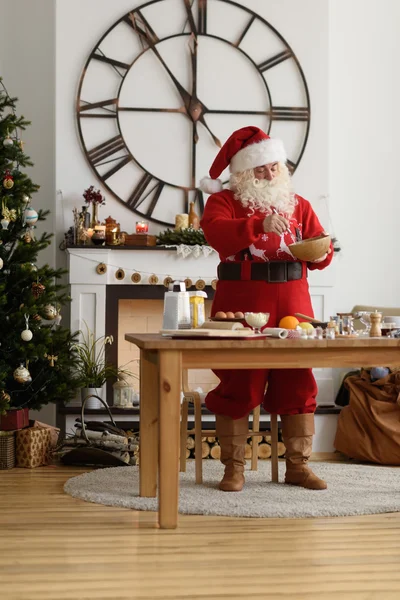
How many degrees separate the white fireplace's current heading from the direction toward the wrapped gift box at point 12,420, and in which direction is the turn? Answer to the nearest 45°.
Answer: approximately 45° to its right

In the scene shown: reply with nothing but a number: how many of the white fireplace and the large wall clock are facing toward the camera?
2

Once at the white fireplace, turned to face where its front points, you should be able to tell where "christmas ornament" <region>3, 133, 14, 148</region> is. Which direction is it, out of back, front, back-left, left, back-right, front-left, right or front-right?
front-right

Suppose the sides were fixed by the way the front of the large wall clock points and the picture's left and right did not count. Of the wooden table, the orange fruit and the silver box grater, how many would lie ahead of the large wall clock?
3

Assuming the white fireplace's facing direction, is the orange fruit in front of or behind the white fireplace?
in front

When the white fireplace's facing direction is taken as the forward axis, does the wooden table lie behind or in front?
in front
